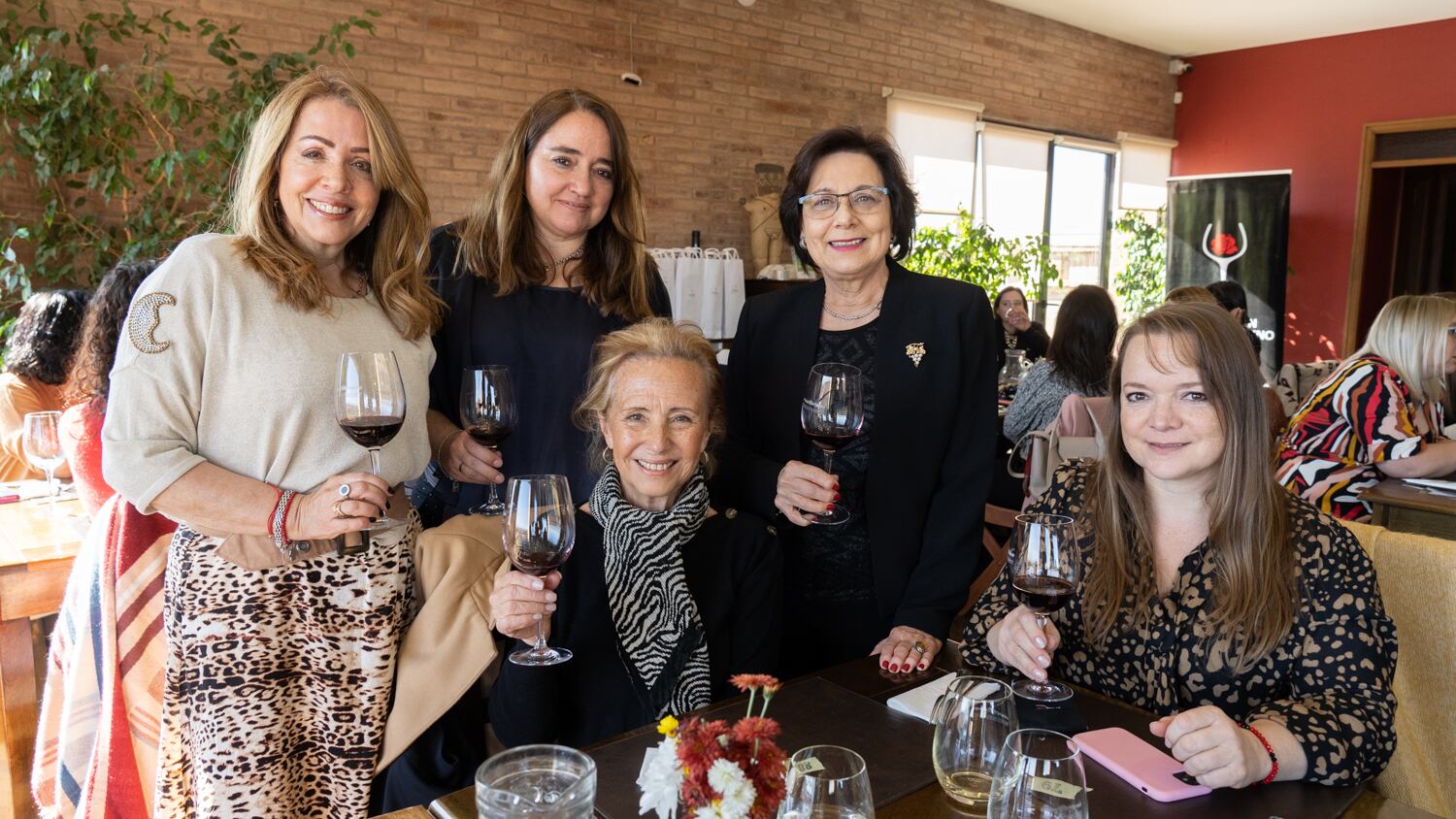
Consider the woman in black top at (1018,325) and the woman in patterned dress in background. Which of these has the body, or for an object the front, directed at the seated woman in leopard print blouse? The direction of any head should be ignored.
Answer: the woman in black top

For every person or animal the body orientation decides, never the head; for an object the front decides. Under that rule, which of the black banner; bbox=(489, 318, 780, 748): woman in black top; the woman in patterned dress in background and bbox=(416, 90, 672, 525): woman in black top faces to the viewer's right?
the woman in patterned dress in background

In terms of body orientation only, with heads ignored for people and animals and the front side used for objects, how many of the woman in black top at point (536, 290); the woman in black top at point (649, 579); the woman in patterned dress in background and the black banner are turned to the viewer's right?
1

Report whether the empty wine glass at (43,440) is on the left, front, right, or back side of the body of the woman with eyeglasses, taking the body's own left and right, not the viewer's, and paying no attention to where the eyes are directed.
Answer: right

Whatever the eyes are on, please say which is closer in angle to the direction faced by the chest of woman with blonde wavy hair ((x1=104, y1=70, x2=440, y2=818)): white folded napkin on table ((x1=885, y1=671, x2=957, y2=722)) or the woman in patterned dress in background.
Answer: the white folded napkin on table

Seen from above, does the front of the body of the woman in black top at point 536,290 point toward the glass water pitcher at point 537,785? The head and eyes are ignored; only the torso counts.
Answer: yes

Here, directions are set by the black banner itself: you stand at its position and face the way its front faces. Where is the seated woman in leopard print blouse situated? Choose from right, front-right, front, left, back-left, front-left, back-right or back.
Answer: front

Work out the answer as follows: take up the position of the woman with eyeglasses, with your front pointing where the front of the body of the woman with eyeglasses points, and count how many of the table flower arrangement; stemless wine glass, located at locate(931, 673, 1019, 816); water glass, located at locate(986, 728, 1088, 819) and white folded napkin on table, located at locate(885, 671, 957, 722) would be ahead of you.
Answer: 4

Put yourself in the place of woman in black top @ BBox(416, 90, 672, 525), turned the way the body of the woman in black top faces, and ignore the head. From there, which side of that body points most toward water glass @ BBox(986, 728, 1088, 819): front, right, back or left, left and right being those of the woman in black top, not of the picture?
front

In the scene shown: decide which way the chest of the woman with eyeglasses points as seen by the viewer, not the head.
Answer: toward the camera

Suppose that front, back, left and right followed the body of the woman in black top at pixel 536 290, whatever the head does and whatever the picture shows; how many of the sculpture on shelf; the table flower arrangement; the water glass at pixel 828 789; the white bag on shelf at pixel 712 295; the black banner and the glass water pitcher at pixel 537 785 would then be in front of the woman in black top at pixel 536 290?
3

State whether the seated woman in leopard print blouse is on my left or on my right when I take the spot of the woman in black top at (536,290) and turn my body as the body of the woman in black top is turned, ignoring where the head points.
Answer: on my left

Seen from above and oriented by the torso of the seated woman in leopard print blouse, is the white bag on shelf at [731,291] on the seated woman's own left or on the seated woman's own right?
on the seated woman's own right

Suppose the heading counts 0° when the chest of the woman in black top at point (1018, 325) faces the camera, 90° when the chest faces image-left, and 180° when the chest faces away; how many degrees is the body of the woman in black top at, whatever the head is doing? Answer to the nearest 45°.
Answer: approximately 0°

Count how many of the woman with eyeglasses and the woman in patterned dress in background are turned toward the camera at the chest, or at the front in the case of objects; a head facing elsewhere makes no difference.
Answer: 1
